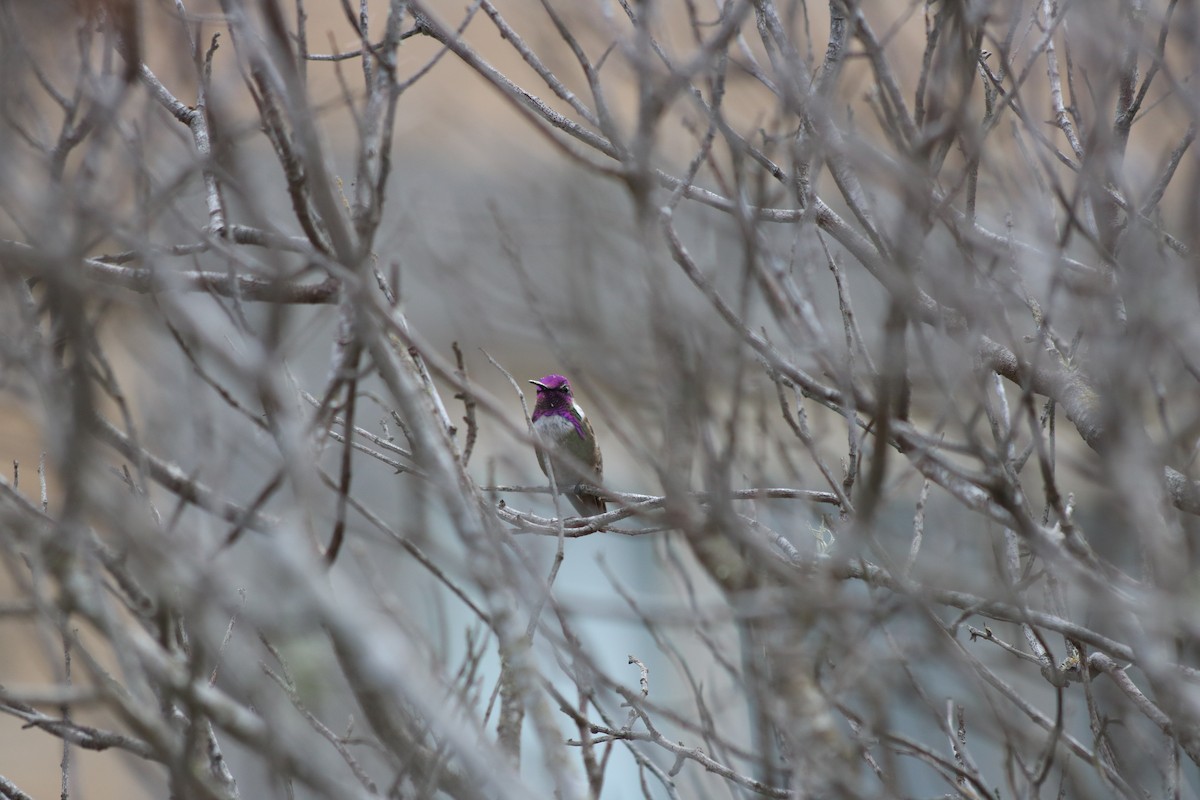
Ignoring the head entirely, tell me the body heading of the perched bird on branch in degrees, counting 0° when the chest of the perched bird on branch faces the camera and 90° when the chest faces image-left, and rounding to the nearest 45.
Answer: approximately 45°
